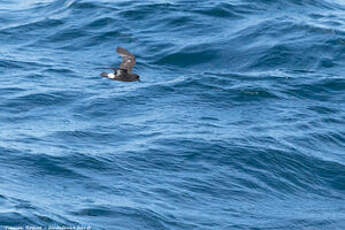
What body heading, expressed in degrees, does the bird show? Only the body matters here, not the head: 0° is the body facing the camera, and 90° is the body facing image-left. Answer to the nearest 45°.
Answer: approximately 270°
